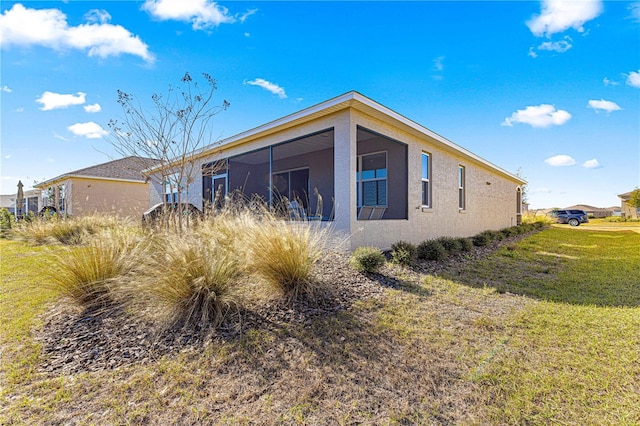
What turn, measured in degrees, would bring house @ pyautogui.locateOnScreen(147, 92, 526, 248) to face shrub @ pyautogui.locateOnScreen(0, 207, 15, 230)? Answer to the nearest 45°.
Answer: approximately 135° to its left

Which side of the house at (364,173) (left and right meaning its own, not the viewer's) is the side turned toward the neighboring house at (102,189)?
left

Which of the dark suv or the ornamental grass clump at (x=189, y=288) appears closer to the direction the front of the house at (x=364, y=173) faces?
the dark suv

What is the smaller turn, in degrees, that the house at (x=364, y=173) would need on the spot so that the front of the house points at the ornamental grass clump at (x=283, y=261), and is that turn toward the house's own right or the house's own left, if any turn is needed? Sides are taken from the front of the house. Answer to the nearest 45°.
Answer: approximately 135° to the house's own right

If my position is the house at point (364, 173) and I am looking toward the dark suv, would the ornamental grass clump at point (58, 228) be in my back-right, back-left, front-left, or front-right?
back-left

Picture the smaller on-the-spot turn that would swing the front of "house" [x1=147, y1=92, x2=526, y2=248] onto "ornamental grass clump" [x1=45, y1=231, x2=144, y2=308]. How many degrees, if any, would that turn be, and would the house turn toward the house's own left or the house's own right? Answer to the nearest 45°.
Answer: approximately 180°

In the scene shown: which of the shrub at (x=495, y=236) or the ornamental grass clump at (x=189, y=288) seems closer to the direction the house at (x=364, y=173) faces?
the shrub

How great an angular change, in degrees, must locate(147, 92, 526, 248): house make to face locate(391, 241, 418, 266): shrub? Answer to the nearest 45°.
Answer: approximately 135° to its right

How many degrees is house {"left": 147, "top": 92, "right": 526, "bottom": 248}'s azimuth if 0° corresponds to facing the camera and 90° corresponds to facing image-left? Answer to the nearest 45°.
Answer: approximately 225°

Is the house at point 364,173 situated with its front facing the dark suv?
yes

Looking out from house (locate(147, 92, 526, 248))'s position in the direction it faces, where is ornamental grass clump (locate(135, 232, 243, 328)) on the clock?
The ornamental grass clump is roughly at 5 o'clock from the house.
